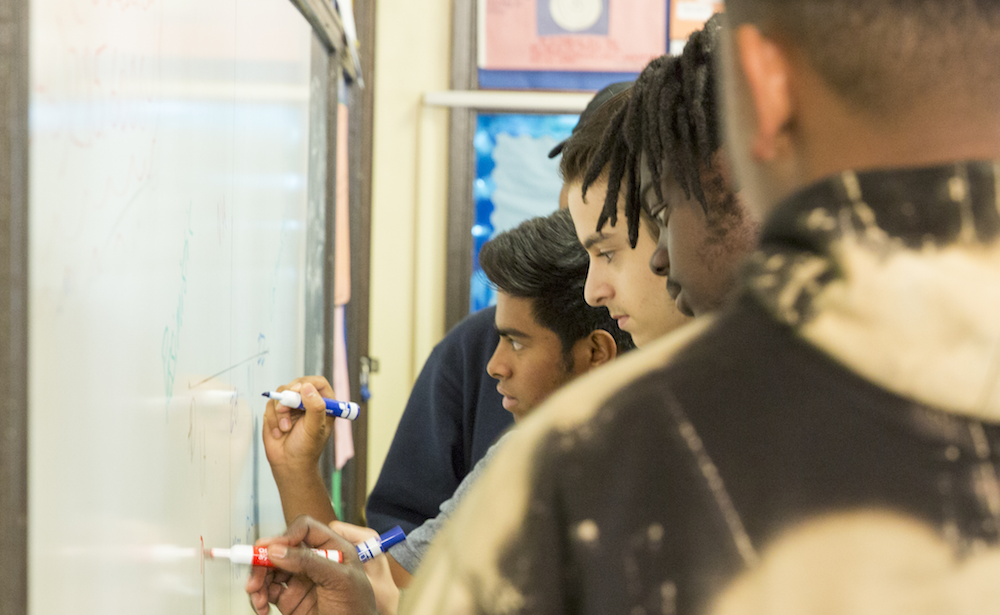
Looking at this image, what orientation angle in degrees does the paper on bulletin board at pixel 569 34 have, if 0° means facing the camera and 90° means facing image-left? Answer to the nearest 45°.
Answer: approximately 0°

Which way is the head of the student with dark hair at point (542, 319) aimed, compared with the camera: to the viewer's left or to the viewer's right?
to the viewer's left

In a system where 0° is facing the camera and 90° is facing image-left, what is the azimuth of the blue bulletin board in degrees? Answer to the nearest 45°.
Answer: approximately 0°

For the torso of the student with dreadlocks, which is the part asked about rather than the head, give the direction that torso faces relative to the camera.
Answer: to the viewer's left

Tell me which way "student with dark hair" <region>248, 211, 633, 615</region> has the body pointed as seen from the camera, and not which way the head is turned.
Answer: to the viewer's left

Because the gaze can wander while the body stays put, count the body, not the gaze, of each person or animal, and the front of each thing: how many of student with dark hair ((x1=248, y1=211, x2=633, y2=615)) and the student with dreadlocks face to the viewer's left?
2

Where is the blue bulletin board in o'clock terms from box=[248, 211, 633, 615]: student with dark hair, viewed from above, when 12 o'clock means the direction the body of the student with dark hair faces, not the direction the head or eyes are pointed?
The blue bulletin board is roughly at 3 o'clock from the student with dark hair.

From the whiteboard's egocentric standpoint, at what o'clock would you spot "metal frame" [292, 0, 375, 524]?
The metal frame is roughly at 8 o'clock from the whiteboard.

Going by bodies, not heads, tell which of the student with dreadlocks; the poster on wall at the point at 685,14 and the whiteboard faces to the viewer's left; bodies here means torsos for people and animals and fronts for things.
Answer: the student with dreadlocks

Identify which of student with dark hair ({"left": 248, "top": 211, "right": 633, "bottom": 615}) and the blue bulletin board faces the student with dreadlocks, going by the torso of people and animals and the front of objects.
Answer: the blue bulletin board
